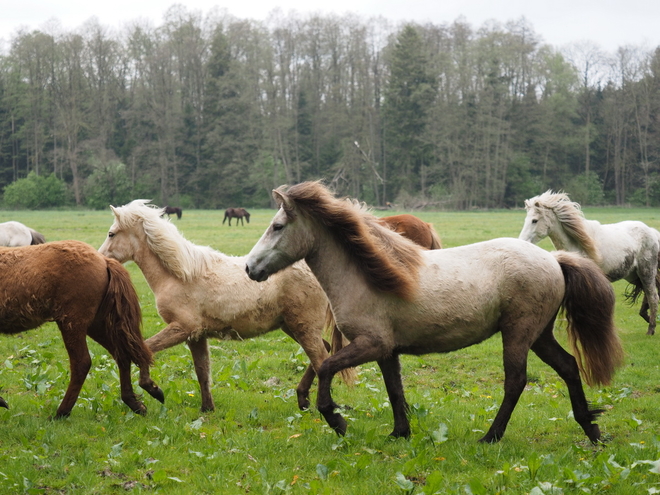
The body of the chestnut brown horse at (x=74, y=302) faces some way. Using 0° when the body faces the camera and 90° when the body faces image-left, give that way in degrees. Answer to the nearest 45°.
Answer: approximately 90°

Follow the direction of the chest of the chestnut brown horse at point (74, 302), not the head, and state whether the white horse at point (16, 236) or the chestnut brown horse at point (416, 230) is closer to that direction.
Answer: the white horse

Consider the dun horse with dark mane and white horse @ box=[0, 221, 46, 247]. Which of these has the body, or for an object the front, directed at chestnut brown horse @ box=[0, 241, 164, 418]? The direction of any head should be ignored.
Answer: the dun horse with dark mane

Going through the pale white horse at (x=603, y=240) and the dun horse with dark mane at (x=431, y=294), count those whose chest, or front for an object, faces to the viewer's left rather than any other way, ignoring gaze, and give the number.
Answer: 2

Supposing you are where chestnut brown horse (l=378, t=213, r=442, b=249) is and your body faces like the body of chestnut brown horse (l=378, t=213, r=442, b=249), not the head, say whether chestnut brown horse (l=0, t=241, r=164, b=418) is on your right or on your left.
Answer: on your left

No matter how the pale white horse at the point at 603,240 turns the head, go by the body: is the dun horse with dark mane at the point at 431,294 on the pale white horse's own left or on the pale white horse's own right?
on the pale white horse's own left

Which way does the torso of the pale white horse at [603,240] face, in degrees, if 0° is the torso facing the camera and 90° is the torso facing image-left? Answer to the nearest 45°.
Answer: approximately 90°

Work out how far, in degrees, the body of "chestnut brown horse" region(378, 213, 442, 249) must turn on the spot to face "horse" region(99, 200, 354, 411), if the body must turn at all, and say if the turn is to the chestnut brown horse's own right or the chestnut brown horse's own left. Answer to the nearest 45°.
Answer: approximately 90° to the chestnut brown horse's own left

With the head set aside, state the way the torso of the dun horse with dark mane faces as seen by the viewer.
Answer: to the viewer's left

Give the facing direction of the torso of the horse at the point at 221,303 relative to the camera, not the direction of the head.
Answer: to the viewer's left

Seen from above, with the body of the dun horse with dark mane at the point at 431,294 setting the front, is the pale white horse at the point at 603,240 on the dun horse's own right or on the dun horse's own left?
on the dun horse's own right

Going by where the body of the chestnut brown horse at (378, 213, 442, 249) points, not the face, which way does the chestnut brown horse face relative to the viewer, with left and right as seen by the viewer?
facing to the left of the viewer

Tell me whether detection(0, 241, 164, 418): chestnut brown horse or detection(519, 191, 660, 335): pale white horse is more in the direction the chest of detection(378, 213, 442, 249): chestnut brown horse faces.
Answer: the chestnut brown horse

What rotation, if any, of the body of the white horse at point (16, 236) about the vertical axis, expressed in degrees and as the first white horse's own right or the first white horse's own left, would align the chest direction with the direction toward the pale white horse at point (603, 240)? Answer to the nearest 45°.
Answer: approximately 135° to the first white horse's own left
